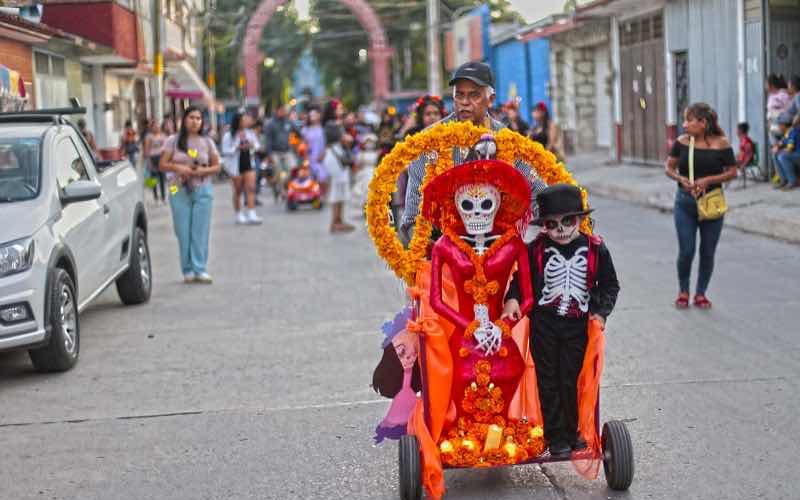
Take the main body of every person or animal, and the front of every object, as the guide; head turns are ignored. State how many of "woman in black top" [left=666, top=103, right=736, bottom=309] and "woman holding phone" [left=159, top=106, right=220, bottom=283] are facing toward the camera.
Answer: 2

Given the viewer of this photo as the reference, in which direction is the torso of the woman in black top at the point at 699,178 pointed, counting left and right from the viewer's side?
facing the viewer

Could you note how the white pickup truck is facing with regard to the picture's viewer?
facing the viewer and to the left of the viewer

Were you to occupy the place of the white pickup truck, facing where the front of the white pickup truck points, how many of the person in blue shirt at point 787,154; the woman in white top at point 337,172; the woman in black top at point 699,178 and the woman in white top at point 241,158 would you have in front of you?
0

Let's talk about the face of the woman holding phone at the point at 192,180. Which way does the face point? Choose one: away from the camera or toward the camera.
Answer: toward the camera

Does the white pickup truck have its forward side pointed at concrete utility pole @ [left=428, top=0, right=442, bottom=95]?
no

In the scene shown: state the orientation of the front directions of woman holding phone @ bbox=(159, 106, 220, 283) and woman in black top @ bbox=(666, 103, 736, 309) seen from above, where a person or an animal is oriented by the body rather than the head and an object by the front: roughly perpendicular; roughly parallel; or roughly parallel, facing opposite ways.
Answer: roughly parallel

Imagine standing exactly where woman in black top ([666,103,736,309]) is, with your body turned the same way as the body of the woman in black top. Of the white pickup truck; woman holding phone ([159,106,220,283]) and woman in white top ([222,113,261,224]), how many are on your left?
0

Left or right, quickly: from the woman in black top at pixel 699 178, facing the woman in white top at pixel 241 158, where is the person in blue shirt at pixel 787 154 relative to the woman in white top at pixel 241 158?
right

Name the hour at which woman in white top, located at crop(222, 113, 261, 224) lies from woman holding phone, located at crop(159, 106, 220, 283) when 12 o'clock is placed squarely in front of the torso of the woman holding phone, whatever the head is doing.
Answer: The woman in white top is roughly at 6 o'clock from the woman holding phone.

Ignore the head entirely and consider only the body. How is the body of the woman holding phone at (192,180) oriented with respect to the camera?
toward the camera
